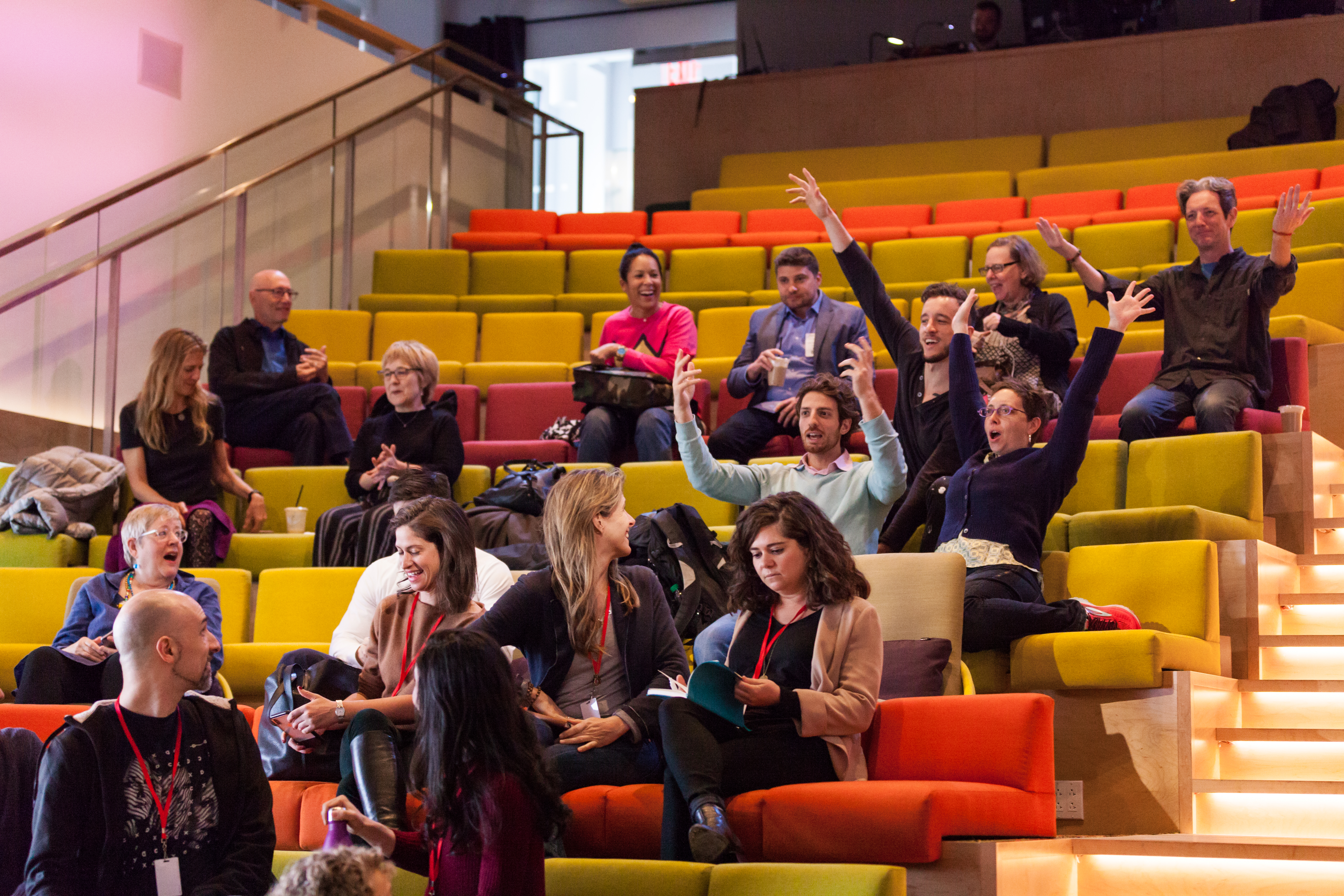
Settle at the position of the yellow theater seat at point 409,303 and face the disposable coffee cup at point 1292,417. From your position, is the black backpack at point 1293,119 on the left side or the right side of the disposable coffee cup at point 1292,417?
left

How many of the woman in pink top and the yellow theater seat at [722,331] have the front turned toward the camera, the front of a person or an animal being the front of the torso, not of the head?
2

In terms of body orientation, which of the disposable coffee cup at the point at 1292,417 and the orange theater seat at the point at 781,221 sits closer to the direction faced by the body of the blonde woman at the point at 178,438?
the disposable coffee cup

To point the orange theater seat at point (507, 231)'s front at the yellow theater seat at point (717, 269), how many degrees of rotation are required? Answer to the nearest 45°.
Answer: approximately 45° to its left

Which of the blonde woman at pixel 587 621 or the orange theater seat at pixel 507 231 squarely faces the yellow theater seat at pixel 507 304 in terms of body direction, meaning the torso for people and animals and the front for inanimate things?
the orange theater seat

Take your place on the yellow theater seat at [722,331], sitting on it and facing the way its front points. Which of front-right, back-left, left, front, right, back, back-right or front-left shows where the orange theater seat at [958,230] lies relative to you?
back-left
